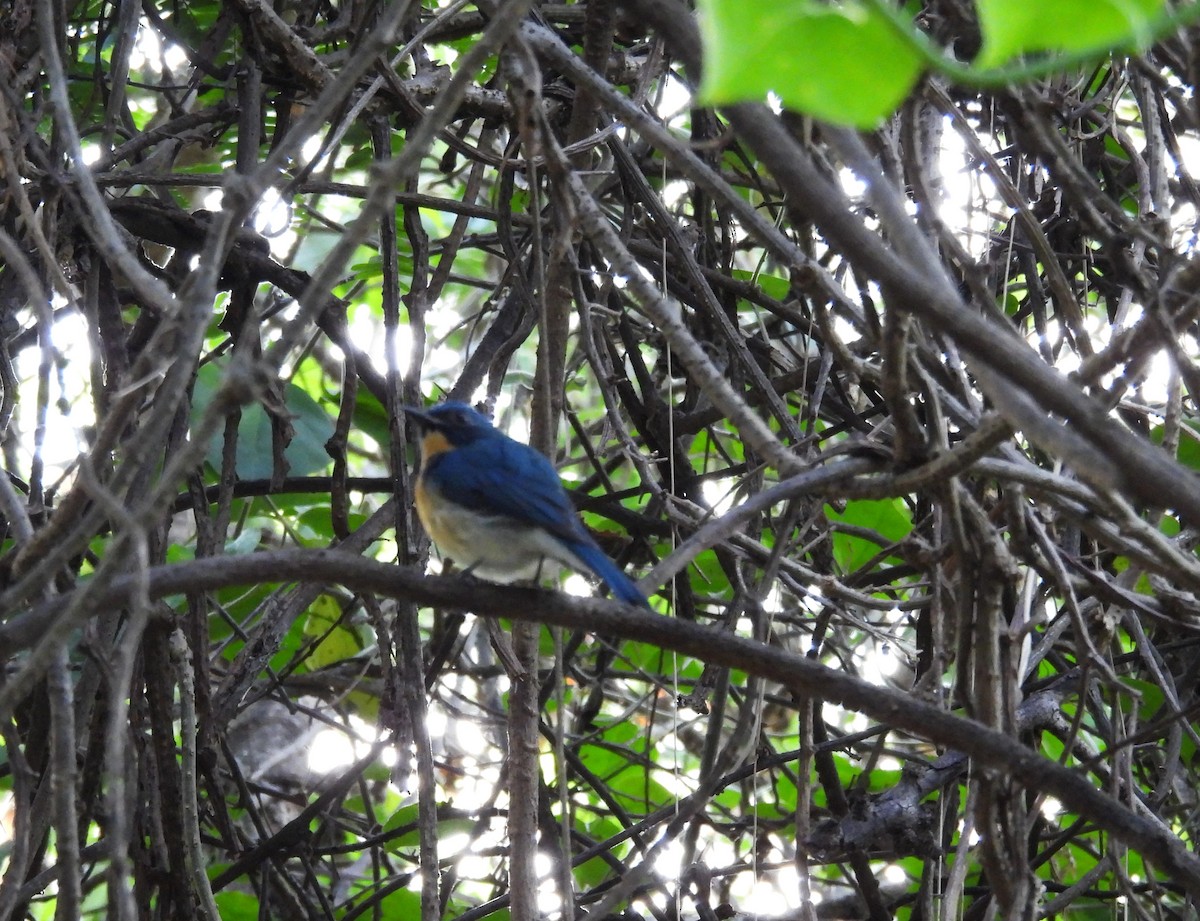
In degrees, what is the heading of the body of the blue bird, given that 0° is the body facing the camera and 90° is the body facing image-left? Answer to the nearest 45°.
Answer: approximately 90°
